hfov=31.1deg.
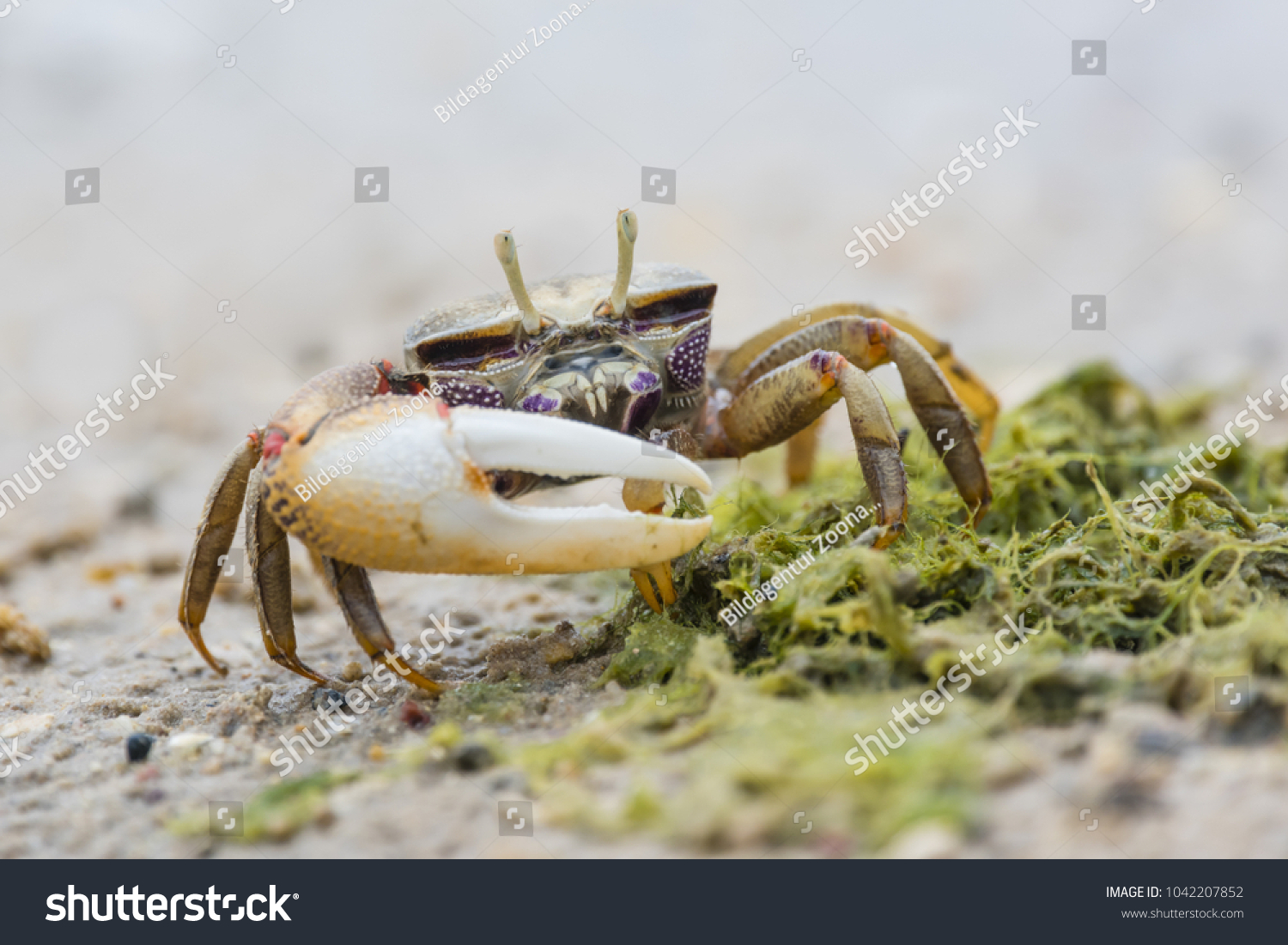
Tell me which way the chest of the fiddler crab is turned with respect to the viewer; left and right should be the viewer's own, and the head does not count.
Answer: facing the viewer

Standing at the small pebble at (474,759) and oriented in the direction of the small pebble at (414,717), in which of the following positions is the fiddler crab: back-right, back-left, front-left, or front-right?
front-right

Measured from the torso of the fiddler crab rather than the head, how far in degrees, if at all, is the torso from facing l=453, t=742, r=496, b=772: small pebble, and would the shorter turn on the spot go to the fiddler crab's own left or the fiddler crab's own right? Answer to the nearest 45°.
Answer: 0° — it already faces it
